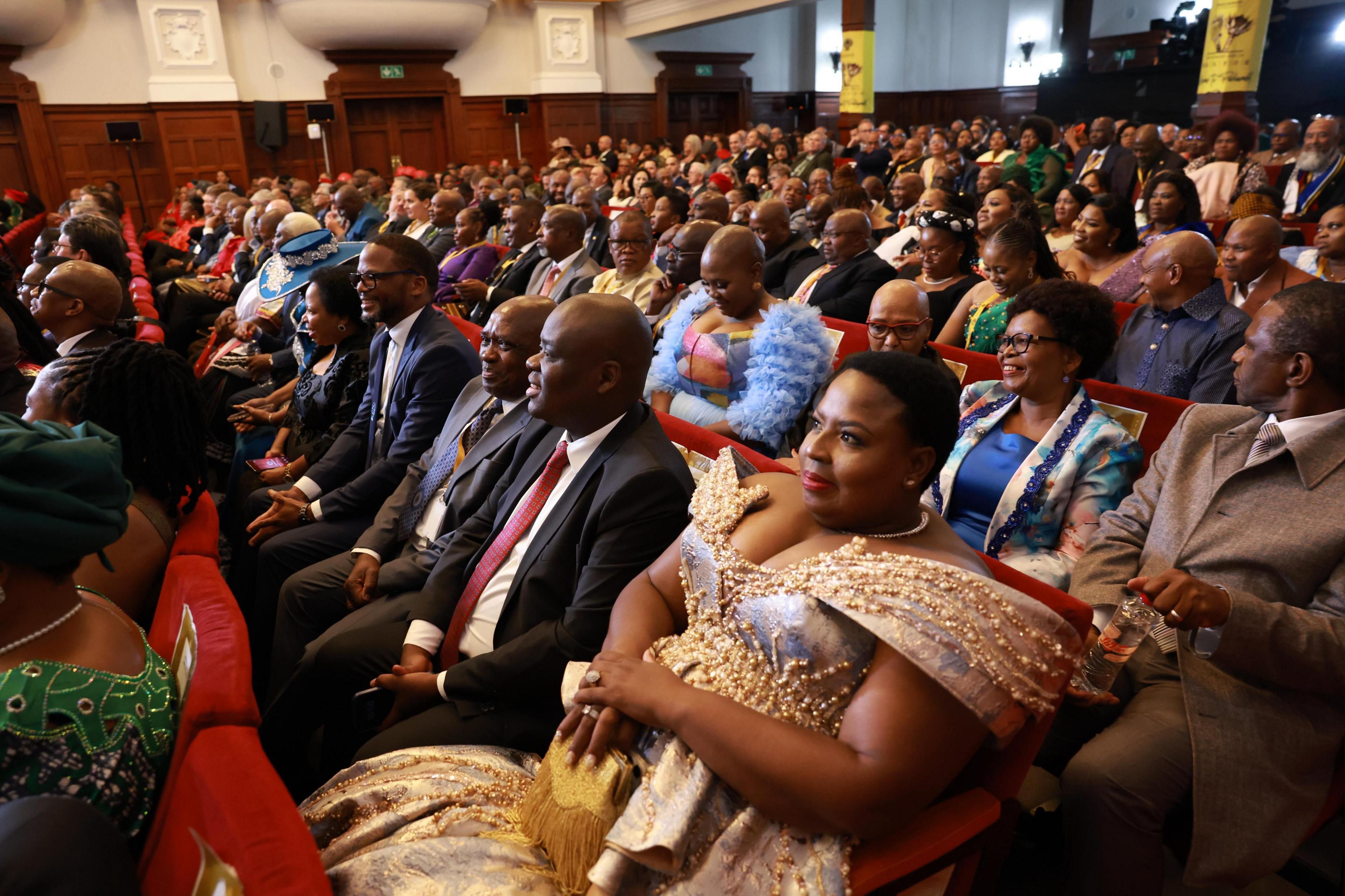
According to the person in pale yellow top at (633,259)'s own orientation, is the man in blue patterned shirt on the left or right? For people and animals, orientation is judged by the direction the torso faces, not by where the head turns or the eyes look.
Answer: on their left

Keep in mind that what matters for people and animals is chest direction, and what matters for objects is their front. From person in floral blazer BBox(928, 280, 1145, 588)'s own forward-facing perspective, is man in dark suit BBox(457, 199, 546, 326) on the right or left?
on their right

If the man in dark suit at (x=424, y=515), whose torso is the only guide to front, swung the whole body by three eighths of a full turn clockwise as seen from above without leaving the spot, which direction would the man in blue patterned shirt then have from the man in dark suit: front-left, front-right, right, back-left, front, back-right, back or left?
right

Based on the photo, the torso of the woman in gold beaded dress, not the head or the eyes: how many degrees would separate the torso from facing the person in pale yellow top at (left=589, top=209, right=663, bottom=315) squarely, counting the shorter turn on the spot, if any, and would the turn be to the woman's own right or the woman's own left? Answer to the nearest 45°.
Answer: approximately 135° to the woman's own right

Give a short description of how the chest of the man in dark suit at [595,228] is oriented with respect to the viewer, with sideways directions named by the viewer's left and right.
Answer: facing the viewer and to the left of the viewer

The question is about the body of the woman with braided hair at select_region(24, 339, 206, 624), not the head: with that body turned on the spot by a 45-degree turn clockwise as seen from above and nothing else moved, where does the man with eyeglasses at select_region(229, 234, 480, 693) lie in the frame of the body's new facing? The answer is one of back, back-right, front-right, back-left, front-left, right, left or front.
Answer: right

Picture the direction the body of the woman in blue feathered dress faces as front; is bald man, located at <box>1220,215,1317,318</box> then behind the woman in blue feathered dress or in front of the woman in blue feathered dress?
behind

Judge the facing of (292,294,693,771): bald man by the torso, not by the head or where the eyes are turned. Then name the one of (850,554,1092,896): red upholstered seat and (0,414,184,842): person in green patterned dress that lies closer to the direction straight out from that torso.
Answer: the person in green patterned dress

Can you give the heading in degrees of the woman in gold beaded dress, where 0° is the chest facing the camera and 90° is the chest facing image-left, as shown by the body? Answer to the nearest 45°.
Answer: approximately 45°

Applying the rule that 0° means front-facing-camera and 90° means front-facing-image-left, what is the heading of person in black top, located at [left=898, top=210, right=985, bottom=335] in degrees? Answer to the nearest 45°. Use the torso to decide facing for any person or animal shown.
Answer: approximately 45°

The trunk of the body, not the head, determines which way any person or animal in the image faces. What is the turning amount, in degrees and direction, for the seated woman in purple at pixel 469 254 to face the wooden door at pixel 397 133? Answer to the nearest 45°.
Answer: approximately 135° to their right

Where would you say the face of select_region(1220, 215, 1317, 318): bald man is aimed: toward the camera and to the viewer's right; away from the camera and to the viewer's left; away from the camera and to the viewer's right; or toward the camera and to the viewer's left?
toward the camera and to the viewer's left

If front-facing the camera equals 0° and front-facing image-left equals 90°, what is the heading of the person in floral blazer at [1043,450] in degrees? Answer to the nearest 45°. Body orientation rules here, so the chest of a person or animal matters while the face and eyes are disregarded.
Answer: approximately 45°

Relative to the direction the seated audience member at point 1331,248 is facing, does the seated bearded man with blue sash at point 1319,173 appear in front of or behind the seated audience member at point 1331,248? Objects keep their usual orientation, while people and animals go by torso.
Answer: behind

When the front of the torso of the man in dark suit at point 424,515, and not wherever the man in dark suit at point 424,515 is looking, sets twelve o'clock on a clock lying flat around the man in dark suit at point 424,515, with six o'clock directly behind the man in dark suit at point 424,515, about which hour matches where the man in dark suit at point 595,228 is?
the man in dark suit at point 595,228 is roughly at 5 o'clock from the man in dark suit at point 424,515.

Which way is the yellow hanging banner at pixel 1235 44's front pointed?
toward the camera
